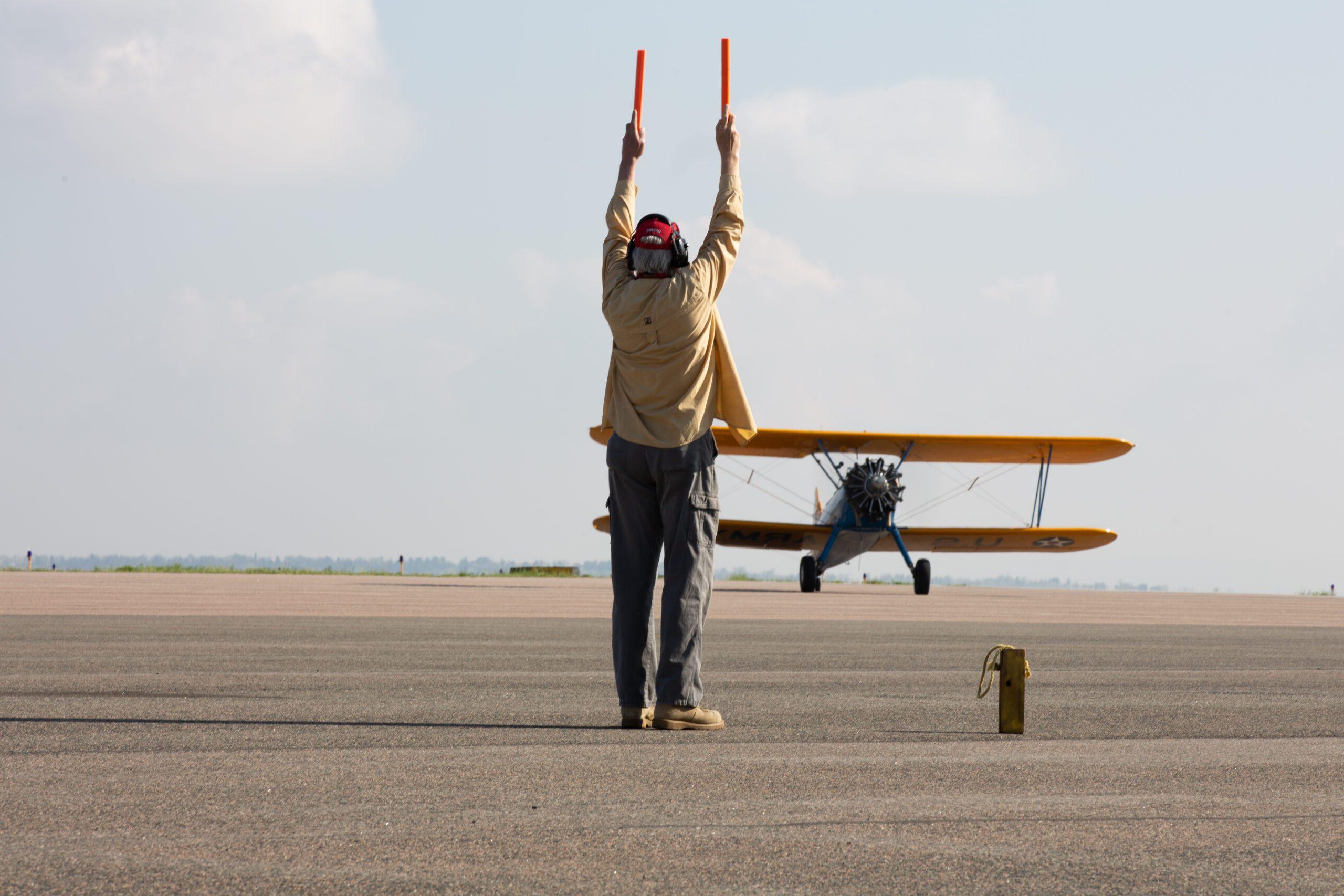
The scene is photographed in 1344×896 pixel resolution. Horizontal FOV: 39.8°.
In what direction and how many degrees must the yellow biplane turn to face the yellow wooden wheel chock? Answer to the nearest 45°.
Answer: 0° — it already faces it

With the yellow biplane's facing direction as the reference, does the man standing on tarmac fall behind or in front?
in front

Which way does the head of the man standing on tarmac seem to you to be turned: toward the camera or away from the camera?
away from the camera

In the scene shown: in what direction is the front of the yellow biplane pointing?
toward the camera
